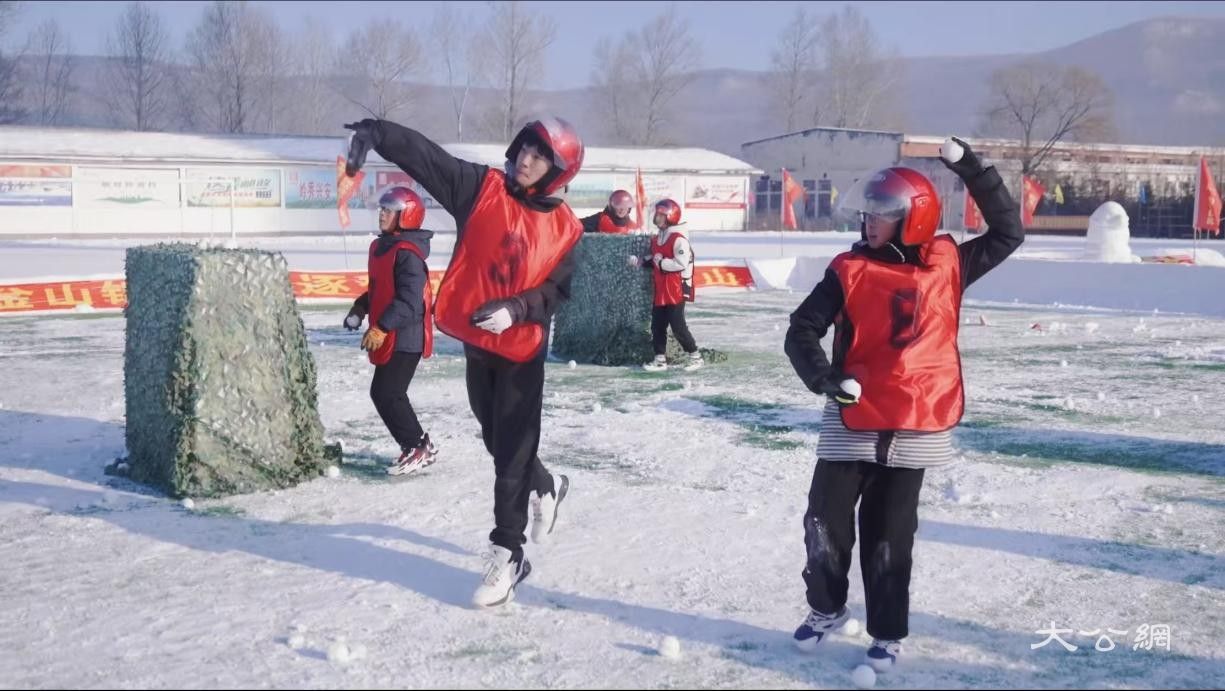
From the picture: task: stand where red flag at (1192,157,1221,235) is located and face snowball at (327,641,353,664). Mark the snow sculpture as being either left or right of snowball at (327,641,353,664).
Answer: right

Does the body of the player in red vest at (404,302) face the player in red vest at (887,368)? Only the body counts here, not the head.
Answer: no

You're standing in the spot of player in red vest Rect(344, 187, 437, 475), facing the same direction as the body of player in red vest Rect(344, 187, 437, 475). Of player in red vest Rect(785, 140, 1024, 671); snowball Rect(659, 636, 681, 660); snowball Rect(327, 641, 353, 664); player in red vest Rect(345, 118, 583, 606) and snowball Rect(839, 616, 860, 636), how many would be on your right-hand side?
0

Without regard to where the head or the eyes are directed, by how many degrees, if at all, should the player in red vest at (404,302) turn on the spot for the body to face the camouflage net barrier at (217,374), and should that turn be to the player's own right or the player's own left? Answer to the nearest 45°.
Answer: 0° — they already face it

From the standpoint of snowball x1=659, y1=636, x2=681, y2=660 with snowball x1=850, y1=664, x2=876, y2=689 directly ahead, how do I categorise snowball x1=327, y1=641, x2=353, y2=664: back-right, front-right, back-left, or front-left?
back-right

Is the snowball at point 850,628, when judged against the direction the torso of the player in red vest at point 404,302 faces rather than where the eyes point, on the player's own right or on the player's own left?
on the player's own left

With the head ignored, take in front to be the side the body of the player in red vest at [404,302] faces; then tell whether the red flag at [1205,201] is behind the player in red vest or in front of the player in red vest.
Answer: behind

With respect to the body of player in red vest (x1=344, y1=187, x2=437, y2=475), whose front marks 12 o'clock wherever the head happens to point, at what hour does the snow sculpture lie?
The snow sculpture is roughly at 6 o'clock from the player in red vest.

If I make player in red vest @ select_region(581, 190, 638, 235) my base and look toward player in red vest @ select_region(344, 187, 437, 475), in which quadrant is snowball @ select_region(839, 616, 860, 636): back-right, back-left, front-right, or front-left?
front-left

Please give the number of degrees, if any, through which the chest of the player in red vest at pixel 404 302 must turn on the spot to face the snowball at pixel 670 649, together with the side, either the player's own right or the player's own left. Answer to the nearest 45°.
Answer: approximately 45° to the player's own left

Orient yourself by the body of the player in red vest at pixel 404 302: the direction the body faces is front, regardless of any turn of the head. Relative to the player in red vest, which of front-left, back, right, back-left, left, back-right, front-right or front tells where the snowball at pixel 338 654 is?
front-left

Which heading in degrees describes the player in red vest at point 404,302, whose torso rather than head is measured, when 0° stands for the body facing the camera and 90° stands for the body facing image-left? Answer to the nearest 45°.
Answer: approximately 45°

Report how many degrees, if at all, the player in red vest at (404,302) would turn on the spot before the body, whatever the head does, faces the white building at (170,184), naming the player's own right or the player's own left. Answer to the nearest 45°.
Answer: approximately 135° to the player's own right

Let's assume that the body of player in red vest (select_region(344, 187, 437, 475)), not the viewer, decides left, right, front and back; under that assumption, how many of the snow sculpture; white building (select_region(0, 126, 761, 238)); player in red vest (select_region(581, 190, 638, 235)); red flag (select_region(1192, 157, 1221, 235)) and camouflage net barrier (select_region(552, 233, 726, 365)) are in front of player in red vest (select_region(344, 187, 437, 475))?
0

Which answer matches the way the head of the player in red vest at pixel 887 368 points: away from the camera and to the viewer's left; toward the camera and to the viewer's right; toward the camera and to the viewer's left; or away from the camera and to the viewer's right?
toward the camera and to the viewer's left

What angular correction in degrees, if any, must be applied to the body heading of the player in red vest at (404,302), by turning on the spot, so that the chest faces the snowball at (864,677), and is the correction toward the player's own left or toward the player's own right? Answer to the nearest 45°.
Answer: approximately 45° to the player's own left
